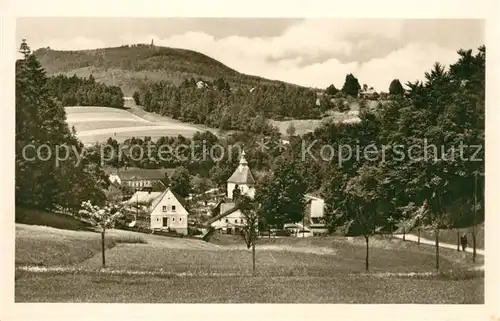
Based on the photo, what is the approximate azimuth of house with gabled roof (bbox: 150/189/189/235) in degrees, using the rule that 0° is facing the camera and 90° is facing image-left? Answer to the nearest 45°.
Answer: approximately 0°

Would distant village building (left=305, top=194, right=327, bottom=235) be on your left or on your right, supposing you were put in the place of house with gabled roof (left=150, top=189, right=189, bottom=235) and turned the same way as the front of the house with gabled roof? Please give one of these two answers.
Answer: on your left
